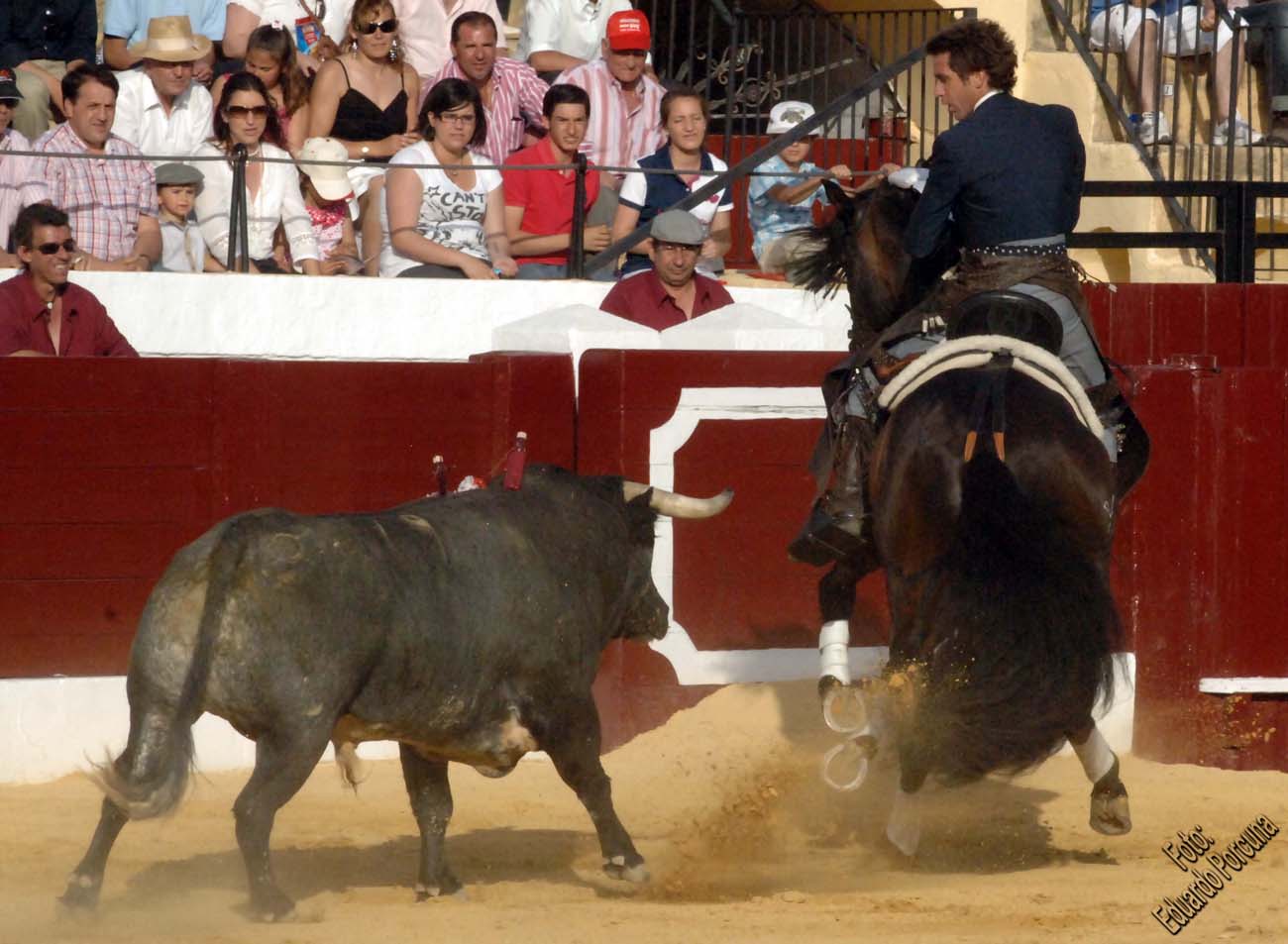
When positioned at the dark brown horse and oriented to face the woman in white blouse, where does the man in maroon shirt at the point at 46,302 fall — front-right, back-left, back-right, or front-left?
front-left

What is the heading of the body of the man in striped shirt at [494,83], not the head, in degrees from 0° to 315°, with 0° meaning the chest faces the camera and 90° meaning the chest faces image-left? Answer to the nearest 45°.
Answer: approximately 0°

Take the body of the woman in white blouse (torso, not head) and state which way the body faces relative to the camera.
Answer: toward the camera

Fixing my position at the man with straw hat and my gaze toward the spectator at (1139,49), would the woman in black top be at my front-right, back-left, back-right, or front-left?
front-right

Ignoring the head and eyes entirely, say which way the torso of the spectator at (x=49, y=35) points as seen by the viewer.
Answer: toward the camera

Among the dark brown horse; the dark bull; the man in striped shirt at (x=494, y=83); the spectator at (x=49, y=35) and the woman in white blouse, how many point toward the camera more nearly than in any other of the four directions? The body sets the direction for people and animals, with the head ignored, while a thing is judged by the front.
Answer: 3

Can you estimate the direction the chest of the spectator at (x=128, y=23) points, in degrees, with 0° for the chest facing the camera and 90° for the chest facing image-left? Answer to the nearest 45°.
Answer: approximately 0°

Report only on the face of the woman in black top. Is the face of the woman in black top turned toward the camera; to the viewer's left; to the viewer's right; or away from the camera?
toward the camera

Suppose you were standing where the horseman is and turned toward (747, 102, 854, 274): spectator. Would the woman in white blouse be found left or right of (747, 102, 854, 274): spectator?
left

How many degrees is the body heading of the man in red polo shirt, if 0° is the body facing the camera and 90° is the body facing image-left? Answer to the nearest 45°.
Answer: approximately 315°

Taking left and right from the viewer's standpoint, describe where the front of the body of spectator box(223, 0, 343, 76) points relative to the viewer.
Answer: facing the viewer

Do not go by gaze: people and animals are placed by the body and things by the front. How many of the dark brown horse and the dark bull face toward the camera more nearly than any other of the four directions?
0

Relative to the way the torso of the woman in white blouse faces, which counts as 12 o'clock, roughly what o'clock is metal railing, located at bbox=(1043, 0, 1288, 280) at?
The metal railing is roughly at 8 o'clock from the woman in white blouse.

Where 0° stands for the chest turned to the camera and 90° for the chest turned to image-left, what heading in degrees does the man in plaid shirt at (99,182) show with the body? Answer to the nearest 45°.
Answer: approximately 315°

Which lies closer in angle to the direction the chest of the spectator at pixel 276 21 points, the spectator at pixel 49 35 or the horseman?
the horseman

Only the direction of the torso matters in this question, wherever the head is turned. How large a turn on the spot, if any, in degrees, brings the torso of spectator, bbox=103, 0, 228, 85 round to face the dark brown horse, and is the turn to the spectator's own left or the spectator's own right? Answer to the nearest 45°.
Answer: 0° — they already face it

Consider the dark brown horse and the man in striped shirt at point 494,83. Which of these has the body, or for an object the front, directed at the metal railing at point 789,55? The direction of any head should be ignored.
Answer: the dark brown horse

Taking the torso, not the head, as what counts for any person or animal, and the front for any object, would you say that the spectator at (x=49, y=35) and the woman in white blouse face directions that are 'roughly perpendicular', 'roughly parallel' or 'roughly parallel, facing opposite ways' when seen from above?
roughly parallel

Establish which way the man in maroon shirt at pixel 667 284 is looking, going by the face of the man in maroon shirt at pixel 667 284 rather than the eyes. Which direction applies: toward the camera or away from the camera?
toward the camera

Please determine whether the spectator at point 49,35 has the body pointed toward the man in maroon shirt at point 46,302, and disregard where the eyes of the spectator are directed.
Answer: yes
